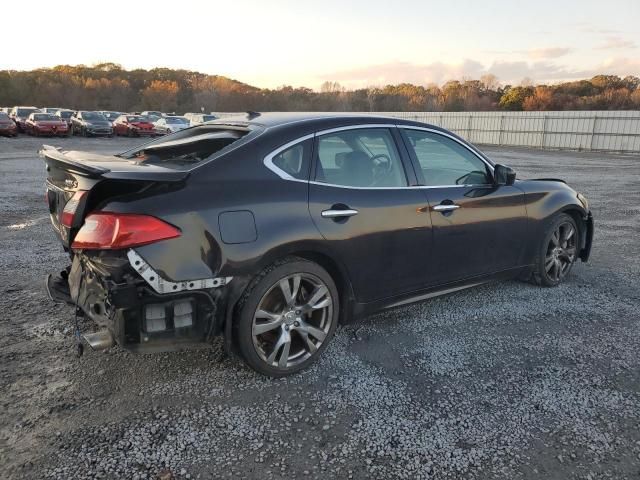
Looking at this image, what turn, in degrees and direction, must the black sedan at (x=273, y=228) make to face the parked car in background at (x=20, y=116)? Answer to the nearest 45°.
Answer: approximately 90° to its left

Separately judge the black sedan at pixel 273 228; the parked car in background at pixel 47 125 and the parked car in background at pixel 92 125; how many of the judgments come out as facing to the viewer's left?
0

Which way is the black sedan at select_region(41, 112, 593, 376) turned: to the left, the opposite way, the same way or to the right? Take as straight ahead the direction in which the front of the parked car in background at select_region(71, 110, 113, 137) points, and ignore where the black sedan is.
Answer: to the left

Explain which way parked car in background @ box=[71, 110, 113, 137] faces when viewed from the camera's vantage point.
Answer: facing the viewer and to the right of the viewer

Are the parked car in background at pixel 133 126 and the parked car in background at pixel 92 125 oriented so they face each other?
no

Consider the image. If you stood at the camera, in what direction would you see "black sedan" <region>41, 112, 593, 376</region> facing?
facing away from the viewer and to the right of the viewer

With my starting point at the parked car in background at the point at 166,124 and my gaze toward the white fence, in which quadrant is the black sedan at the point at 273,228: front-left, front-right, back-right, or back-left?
front-right

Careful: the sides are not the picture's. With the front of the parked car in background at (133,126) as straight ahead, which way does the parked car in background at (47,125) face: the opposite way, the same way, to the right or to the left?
the same way

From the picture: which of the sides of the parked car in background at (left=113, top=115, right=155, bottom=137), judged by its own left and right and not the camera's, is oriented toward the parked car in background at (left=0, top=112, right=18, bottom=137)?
right

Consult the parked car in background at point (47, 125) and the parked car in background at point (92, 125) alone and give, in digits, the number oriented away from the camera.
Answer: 0

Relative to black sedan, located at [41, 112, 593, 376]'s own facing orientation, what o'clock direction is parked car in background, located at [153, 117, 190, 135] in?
The parked car in background is roughly at 10 o'clock from the black sedan.

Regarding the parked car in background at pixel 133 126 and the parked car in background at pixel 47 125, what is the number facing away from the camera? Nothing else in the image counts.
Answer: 0

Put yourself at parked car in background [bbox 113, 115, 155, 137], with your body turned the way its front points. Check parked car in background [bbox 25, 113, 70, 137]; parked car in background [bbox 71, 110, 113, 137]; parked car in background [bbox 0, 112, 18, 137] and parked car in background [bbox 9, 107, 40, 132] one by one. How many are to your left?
0
